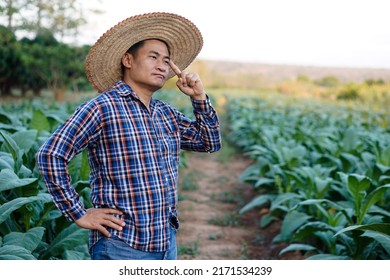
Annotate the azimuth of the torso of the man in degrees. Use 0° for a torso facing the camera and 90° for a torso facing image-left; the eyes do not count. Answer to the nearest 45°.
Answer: approximately 315°

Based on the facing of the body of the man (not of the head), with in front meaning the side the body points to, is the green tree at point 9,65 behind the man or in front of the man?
behind

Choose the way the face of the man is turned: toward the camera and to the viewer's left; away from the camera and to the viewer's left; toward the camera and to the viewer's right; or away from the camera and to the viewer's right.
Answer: toward the camera and to the viewer's right
